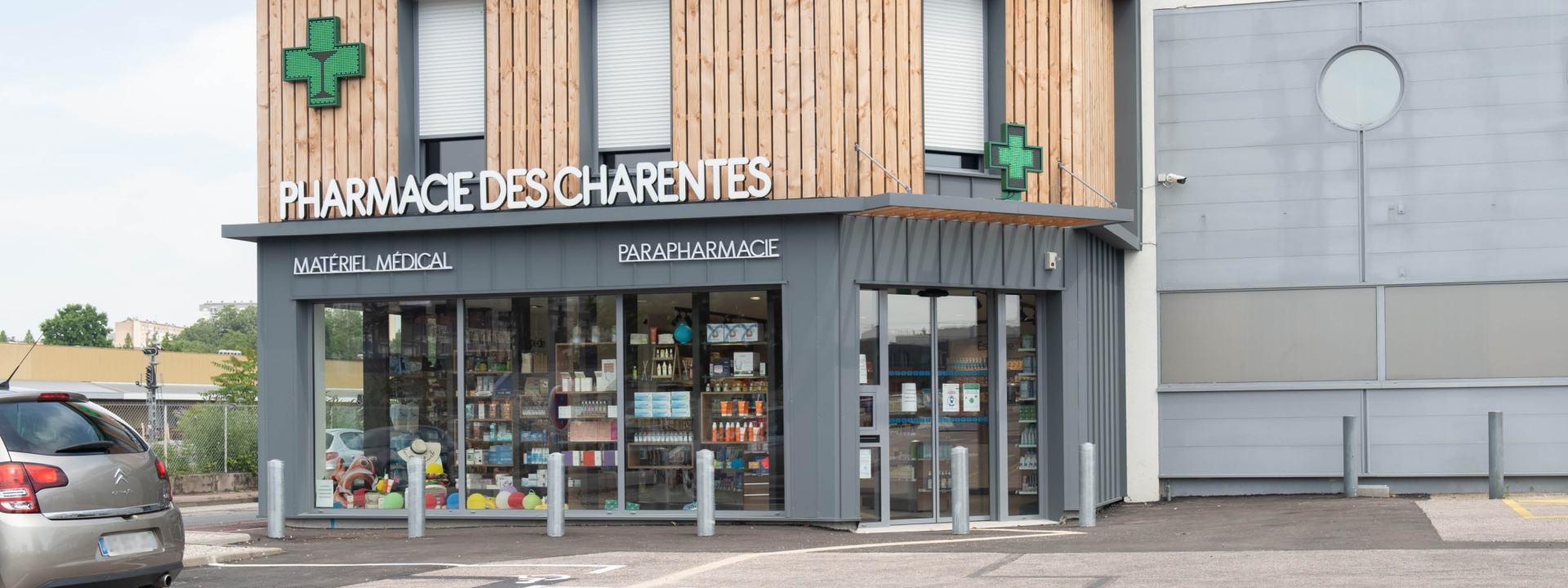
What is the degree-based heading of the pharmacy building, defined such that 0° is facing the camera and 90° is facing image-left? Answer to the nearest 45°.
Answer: approximately 0°

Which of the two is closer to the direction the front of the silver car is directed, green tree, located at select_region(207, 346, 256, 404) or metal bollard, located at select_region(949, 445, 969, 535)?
the green tree

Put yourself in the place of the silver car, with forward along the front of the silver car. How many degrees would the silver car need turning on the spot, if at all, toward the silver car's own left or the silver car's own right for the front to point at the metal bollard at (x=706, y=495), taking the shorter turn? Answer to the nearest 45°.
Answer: approximately 90° to the silver car's own right

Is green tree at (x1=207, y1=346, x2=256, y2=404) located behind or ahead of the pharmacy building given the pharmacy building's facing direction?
behind

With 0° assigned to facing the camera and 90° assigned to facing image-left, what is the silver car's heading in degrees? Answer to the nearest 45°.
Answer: approximately 135°

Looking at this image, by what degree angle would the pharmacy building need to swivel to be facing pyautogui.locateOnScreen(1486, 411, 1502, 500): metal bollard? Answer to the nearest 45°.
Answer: approximately 90° to its left

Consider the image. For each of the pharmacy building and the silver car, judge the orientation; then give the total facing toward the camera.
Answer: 1

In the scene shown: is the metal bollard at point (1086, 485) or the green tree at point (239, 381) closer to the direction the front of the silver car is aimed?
the green tree

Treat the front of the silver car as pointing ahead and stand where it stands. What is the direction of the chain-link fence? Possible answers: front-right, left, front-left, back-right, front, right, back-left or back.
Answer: front-right

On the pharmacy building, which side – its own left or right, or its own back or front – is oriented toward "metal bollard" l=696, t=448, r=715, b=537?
front

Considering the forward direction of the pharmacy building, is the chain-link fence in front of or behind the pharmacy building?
behind
